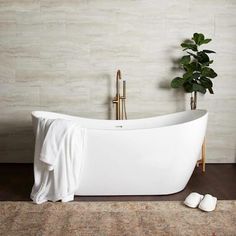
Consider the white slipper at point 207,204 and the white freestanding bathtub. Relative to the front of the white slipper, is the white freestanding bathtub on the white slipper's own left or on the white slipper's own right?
on the white slipper's own right

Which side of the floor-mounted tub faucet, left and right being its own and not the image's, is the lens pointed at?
front

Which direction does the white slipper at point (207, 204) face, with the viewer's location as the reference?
facing the viewer and to the left of the viewer

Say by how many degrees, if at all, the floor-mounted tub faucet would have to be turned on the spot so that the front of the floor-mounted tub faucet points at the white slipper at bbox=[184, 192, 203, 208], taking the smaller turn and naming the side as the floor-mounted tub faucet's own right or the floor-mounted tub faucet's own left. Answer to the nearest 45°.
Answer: approximately 45° to the floor-mounted tub faucet's own left

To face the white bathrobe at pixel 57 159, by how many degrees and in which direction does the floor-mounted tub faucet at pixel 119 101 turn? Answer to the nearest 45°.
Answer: approximately 45° to its right

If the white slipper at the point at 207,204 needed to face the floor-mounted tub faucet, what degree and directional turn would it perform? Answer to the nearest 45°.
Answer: approximately 90° to its right

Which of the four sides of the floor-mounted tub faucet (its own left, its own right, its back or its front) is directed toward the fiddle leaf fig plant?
left

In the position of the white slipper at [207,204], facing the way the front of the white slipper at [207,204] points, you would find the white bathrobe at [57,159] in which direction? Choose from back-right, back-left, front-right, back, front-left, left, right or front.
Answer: front-right

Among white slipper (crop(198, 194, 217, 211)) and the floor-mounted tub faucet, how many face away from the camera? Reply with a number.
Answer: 0

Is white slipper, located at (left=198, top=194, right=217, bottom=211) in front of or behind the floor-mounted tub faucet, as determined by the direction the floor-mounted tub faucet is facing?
in front
